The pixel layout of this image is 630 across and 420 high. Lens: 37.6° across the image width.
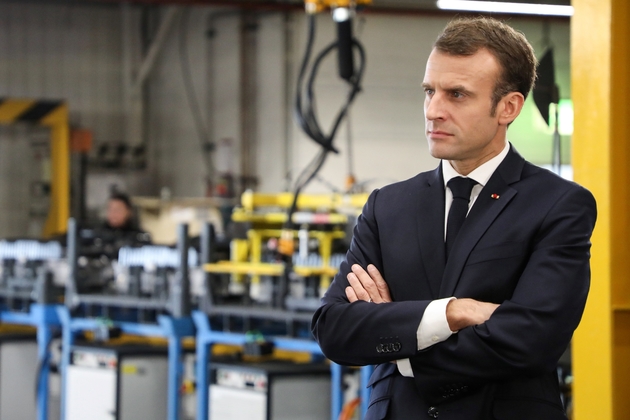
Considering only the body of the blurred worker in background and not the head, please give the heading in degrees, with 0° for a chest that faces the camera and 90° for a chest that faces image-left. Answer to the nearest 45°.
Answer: approximately 45°

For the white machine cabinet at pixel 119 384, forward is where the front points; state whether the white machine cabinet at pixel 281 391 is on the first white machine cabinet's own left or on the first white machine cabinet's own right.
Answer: on the first white machine cabinet's own left

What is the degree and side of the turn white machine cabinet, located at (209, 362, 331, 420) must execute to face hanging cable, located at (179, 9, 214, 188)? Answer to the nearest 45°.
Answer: approximately 135° to its right

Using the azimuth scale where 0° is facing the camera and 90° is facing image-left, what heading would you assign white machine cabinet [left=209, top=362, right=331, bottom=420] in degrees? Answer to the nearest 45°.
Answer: approximately 45°

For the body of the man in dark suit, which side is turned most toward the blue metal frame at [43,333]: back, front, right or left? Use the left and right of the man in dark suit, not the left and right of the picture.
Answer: right

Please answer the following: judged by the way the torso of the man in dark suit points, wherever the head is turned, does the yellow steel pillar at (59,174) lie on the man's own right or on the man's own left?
on the man's own right

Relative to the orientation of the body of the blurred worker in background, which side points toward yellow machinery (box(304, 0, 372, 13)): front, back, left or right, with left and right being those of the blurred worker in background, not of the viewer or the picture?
left

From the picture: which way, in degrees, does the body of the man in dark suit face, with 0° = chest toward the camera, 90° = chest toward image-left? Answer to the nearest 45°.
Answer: approximately 45°
